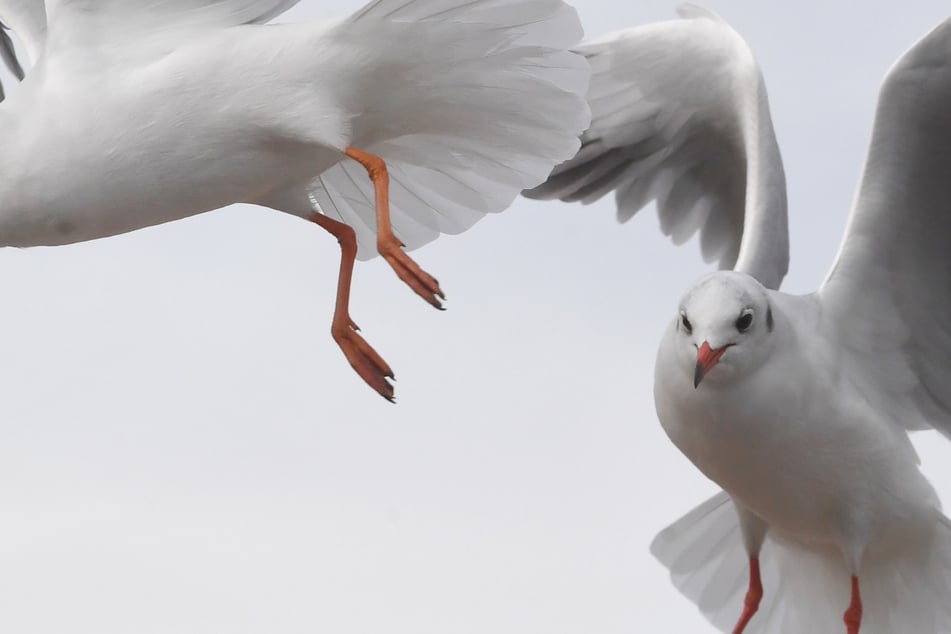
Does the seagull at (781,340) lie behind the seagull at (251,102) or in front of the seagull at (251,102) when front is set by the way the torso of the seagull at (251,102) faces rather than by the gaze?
behind

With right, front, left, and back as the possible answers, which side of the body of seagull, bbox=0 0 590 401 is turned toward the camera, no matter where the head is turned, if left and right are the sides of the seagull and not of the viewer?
left
